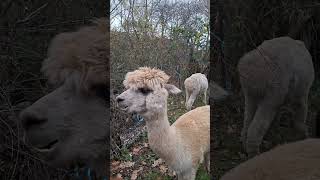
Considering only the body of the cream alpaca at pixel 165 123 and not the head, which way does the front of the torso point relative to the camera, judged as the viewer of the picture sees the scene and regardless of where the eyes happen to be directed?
to the viewer's left
